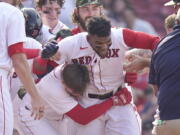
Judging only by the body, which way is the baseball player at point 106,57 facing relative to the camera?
toward the camera

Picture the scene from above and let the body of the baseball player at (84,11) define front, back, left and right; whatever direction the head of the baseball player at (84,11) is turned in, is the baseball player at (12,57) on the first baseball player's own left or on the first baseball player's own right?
on the first baseball player's own right

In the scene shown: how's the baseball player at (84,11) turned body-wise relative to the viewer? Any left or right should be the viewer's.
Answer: facing the viewer and to the right of the viewer

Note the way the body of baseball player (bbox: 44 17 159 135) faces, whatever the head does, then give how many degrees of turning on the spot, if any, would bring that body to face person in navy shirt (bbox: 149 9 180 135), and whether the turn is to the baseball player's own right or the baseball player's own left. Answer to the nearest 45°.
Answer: approximately 45° to the baseball player's own left

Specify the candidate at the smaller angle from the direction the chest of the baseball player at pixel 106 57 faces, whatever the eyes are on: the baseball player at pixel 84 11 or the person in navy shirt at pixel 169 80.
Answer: the person in navy shirt

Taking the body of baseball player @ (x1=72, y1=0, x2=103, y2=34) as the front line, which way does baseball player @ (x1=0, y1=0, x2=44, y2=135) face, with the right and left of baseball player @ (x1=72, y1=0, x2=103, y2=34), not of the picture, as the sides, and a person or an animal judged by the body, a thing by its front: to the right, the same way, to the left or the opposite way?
to the left

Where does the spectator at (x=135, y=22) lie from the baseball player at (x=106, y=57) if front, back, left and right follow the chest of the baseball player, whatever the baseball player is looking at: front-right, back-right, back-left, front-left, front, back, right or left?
back

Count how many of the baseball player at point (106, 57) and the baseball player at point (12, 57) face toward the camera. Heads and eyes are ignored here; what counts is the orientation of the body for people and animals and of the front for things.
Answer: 1
